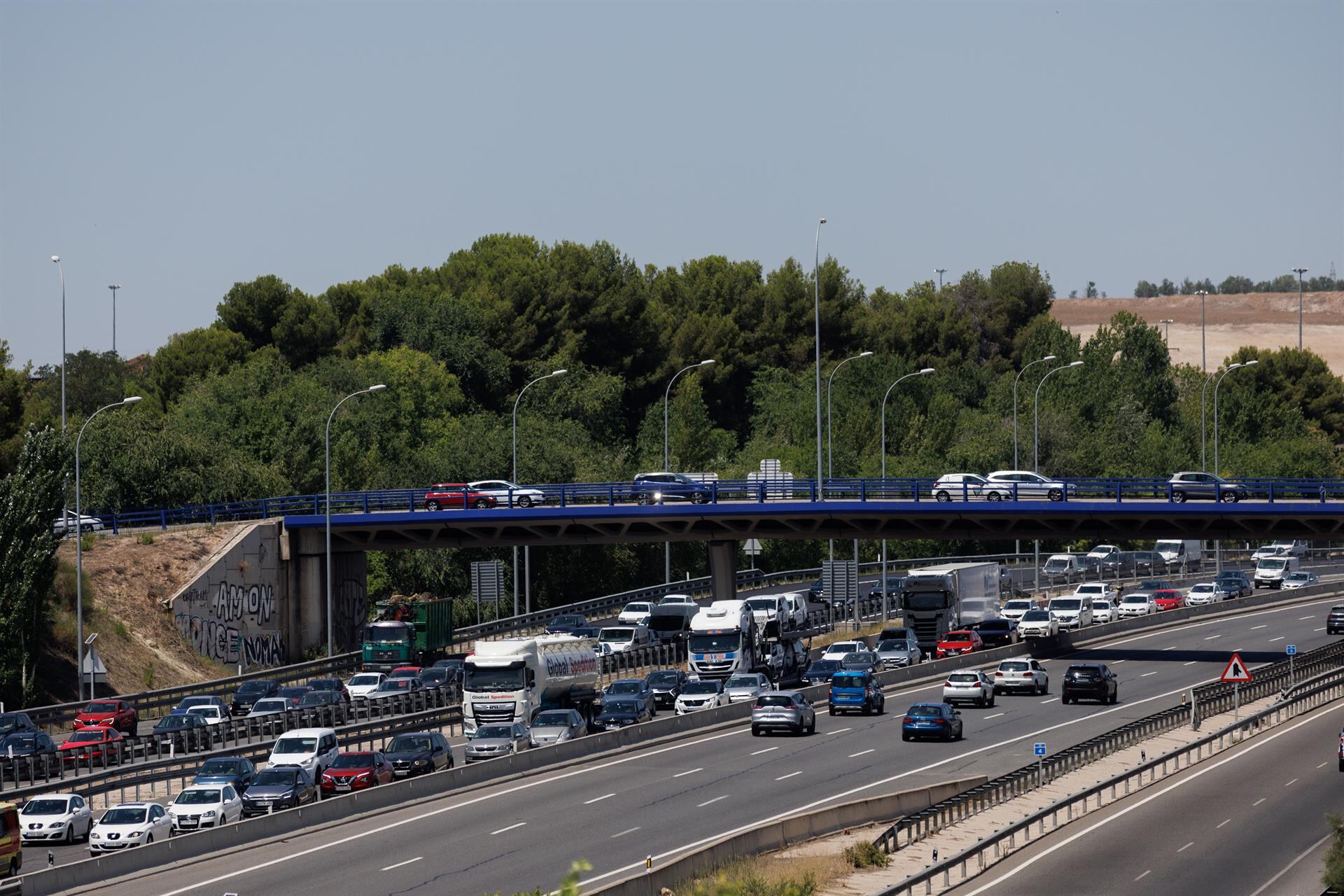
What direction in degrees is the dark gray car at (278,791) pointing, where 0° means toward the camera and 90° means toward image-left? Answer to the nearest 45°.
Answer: approximately 45°

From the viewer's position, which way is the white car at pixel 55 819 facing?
facing the viewer and to the left of the viewer

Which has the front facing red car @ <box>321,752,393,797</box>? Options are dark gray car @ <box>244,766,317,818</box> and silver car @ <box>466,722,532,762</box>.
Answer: the silver car

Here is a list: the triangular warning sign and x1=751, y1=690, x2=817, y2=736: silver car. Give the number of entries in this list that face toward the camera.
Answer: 1

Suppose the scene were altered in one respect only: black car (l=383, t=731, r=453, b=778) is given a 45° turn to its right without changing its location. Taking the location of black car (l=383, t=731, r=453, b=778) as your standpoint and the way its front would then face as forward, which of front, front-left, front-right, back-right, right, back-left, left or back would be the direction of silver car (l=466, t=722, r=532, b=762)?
back-right

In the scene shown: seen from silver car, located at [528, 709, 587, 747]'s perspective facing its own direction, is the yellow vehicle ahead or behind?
ahead

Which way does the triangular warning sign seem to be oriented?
toward the camera

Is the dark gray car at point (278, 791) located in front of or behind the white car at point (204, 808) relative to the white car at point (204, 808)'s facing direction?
behind

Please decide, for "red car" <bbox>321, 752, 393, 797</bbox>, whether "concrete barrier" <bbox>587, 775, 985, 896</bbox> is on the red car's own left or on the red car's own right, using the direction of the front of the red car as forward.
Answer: on the red car's own left

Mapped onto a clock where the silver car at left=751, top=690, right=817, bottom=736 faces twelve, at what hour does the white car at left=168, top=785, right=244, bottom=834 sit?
The white car is roughly at 6 o'clock from the silver car.

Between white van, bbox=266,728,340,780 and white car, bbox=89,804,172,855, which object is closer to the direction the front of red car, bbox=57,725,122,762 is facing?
the white car

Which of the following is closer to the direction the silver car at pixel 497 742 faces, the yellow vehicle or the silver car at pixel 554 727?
the yellow vehicle

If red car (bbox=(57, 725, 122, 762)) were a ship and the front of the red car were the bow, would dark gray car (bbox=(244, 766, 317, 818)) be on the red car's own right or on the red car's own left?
on the red car's own left

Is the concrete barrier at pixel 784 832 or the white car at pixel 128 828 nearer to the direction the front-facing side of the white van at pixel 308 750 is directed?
the white car

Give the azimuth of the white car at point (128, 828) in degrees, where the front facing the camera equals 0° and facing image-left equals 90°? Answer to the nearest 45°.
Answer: approximately 45°

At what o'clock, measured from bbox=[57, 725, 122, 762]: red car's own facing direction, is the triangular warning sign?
The triangular warning sign is roughly at 8 o'clock from the red car.
